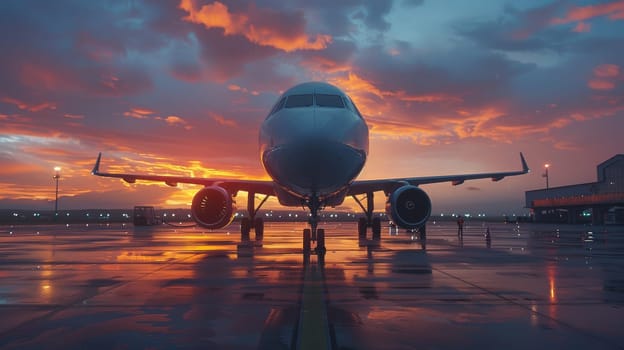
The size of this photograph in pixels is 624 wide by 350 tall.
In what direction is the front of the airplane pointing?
toward the camera
